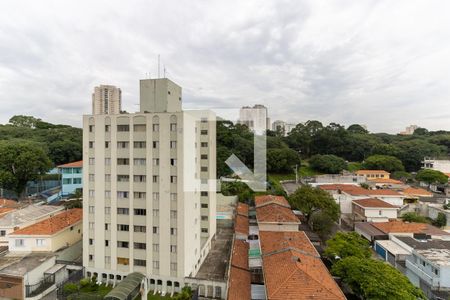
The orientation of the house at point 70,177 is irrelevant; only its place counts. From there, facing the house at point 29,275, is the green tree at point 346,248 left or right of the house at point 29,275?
left

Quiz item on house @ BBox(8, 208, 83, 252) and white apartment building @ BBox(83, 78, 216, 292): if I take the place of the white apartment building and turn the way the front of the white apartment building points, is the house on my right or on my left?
on my right

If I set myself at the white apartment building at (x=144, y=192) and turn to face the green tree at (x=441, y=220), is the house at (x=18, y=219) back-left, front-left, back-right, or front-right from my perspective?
back-left

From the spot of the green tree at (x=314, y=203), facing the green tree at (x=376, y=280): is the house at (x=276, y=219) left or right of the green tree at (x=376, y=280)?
right

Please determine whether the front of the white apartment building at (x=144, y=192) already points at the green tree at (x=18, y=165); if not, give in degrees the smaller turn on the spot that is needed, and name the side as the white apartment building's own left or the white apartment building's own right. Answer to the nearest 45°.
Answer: approximately 135° to the white apartment building's own right

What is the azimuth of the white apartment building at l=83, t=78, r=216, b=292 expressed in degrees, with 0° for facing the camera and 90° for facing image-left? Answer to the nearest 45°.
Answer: approximately 0°

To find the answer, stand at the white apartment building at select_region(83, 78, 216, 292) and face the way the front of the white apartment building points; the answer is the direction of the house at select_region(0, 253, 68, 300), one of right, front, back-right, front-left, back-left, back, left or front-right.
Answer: right

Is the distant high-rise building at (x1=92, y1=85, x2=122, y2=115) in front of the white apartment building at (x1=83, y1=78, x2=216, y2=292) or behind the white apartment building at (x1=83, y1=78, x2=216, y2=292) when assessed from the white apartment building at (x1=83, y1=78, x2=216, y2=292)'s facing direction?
behind

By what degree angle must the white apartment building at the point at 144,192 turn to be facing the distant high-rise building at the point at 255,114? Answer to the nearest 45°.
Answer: approximately 135° to its left

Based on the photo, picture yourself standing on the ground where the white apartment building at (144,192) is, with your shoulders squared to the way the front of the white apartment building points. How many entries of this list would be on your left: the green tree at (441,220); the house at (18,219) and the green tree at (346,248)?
2

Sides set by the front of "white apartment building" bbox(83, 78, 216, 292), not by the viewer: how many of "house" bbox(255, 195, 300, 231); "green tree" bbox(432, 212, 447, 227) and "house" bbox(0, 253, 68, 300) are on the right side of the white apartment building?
1

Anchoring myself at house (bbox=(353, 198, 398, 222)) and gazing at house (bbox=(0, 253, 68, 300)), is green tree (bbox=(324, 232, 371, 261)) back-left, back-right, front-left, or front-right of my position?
front-left
